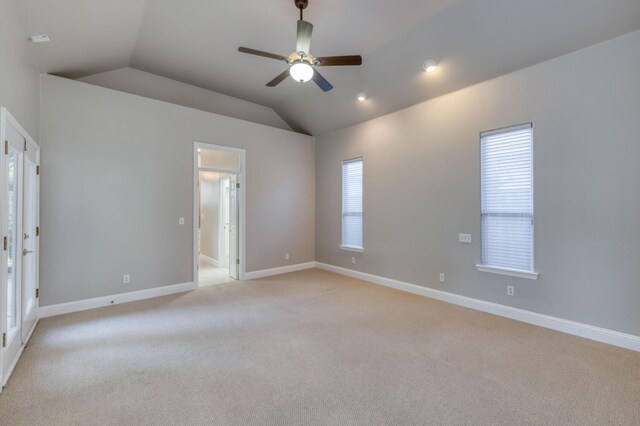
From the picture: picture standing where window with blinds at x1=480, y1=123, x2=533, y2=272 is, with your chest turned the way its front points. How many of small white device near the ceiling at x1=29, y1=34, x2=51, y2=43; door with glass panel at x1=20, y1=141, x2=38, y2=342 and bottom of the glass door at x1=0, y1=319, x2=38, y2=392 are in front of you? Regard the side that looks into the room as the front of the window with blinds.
3

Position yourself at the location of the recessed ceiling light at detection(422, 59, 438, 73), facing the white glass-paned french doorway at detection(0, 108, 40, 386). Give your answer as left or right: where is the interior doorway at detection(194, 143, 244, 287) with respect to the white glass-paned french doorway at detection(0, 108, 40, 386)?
right

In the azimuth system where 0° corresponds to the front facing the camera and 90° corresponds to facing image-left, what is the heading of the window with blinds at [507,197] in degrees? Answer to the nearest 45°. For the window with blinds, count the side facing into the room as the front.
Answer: approximately 45°

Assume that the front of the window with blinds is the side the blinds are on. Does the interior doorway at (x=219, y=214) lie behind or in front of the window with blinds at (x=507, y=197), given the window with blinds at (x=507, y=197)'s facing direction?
in front

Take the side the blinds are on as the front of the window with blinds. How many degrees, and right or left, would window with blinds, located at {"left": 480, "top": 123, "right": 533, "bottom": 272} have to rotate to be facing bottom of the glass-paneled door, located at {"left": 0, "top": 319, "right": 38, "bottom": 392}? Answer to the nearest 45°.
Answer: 0° — it already faces it

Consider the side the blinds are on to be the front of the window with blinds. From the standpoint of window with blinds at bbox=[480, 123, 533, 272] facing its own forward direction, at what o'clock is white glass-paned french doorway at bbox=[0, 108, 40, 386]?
The white glass-paned french doorway is roughly at 12 o'clock from the window with blinds.

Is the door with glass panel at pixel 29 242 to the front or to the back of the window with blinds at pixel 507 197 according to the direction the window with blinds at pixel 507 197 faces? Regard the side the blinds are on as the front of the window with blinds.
to the front
